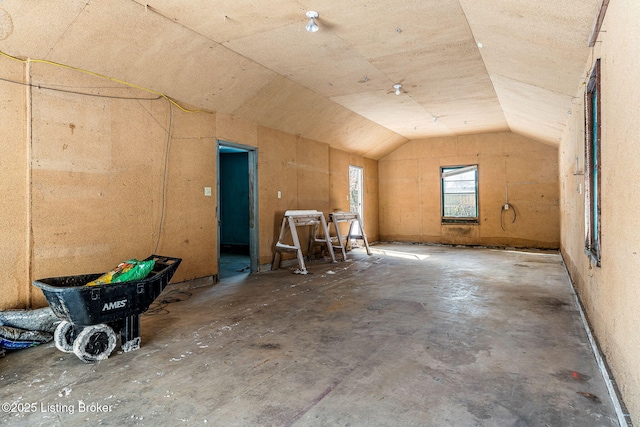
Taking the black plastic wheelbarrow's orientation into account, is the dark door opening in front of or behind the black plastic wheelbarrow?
behind

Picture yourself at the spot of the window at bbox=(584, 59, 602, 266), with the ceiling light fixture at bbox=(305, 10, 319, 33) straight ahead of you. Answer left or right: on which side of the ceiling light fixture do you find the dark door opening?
right

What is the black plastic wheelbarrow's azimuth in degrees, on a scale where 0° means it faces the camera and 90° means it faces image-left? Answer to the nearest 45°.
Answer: approximately 45°

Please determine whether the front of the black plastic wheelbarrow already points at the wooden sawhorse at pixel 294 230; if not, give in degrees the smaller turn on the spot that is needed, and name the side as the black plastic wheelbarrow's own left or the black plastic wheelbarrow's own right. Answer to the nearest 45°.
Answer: approximately 180°
